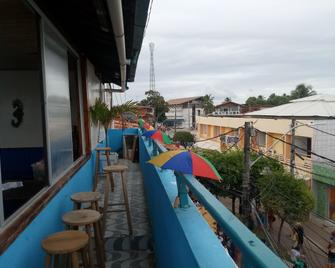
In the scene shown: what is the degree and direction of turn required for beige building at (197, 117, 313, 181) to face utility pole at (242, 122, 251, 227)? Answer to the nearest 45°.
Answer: approximately 45° to its left

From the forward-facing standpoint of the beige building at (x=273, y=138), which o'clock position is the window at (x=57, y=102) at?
The window is roughly at 11 o'clock from the beige building.

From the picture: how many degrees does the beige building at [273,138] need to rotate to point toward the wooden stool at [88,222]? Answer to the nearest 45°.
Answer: approximately 45° to its left

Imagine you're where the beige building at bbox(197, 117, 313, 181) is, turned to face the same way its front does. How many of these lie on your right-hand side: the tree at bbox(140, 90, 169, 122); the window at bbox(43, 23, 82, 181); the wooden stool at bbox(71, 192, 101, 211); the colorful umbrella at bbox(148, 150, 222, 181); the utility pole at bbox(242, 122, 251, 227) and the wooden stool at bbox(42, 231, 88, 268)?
1

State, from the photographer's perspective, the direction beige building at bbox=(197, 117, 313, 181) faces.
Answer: facing the viewer and to the left of the viewer

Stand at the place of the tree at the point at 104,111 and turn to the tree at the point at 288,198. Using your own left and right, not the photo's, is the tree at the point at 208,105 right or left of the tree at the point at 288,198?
left

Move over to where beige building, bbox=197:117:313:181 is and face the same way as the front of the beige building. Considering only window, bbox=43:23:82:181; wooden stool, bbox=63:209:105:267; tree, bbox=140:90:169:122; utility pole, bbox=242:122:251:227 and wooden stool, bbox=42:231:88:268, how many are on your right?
1

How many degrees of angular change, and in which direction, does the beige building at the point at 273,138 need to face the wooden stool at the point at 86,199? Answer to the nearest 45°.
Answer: approximately 45° to its left

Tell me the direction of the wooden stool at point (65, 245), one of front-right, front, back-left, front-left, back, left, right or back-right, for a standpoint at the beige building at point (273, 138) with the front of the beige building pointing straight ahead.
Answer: front-left

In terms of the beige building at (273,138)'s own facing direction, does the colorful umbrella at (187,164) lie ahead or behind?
ahead

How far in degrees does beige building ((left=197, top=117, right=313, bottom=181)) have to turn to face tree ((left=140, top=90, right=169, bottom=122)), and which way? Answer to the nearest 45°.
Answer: approximately 90° to its right

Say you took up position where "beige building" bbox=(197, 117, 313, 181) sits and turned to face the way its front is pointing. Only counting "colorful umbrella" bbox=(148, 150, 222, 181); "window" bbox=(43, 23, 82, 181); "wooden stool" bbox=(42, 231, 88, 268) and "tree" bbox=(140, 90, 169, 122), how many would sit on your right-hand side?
1

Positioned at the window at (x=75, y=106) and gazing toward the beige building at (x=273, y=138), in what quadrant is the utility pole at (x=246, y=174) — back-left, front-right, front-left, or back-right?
front-right

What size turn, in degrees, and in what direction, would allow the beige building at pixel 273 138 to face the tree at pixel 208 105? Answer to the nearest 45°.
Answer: approximately 135° to its right
